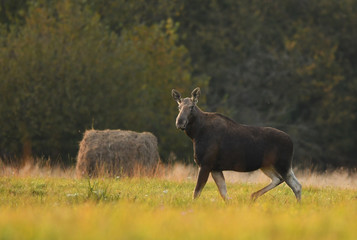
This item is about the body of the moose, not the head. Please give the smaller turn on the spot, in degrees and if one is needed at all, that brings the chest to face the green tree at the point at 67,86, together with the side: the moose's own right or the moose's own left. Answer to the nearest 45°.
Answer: approximately 45° to the moose's own right

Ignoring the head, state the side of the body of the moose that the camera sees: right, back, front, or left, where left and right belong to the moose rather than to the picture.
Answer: left
